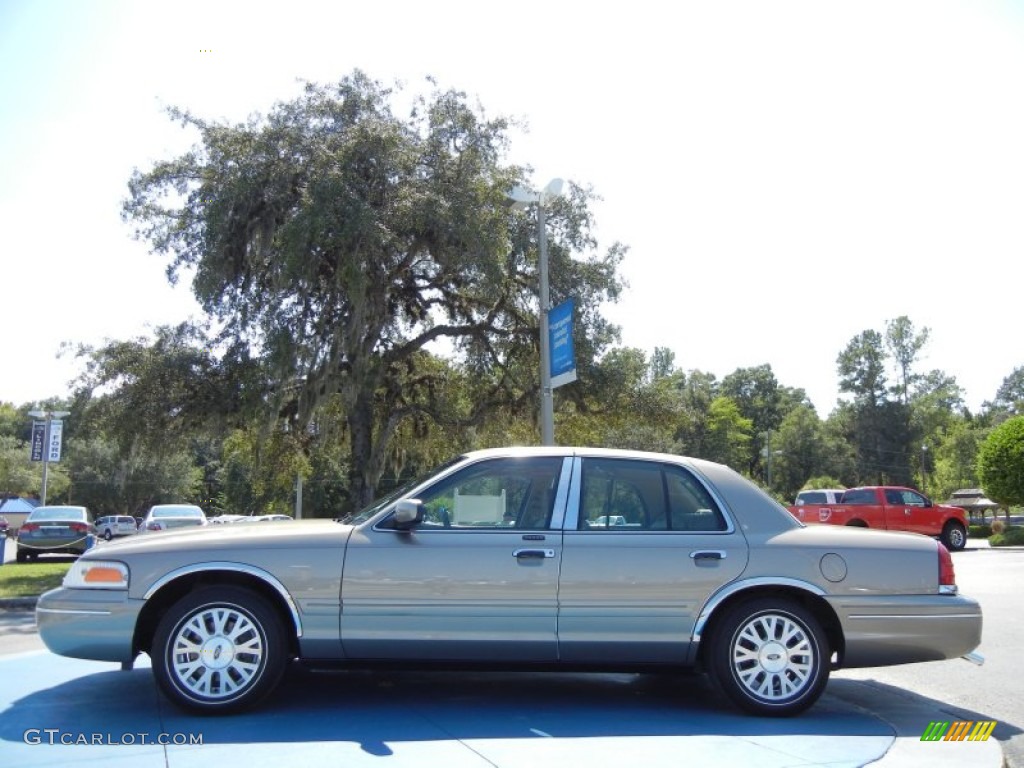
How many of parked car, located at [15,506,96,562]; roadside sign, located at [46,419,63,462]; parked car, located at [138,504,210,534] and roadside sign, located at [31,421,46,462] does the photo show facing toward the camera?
2

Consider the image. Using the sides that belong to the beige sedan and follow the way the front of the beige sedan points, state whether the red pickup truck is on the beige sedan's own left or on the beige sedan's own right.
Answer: on the beige sedan's own right

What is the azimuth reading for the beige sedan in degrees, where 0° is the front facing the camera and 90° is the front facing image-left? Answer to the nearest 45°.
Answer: approximately 90°

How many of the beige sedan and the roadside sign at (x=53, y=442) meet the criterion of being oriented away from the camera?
0

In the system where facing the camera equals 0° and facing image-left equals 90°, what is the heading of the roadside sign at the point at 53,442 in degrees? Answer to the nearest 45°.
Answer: approximately 0°

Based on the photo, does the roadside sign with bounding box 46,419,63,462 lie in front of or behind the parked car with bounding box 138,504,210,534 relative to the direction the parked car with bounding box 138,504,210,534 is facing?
in front

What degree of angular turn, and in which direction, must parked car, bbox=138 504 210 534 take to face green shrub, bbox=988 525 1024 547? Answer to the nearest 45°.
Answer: approximately 90° to its right

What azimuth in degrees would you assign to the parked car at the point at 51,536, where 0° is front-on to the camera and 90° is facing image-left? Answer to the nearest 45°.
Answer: approximately 180°

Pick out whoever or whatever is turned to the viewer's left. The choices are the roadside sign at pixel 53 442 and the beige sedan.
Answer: the beige sedan

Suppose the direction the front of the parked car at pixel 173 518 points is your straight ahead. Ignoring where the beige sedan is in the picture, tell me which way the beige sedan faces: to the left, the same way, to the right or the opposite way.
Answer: to the left

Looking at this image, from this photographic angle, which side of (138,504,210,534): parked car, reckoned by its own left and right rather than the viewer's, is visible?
back

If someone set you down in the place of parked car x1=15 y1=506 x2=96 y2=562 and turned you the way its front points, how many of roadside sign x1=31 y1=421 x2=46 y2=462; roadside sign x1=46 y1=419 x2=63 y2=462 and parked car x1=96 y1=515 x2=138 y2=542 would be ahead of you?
3

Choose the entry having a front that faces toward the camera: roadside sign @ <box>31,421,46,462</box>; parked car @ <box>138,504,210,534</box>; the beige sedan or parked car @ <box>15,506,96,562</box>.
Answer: the roadside sign
